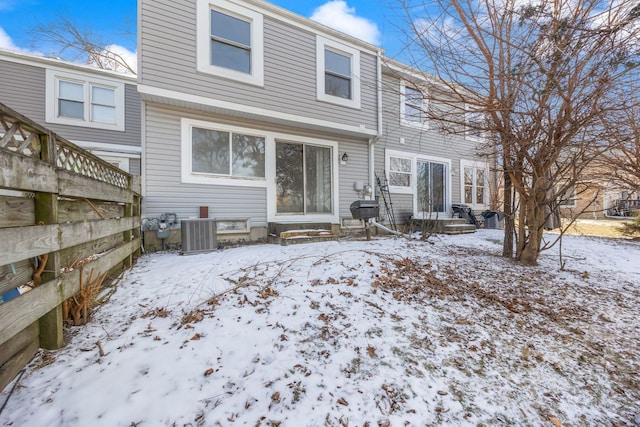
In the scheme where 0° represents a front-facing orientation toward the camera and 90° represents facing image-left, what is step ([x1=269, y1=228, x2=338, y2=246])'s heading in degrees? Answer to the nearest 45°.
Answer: approximately 0°

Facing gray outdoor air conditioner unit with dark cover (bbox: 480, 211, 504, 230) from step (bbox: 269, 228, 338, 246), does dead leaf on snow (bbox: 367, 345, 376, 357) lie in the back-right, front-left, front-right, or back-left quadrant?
back-right

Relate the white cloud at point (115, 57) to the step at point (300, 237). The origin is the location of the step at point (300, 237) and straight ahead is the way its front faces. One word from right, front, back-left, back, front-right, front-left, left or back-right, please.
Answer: back-right

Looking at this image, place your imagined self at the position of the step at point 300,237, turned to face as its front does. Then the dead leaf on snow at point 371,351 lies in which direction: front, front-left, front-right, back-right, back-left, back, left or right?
front
